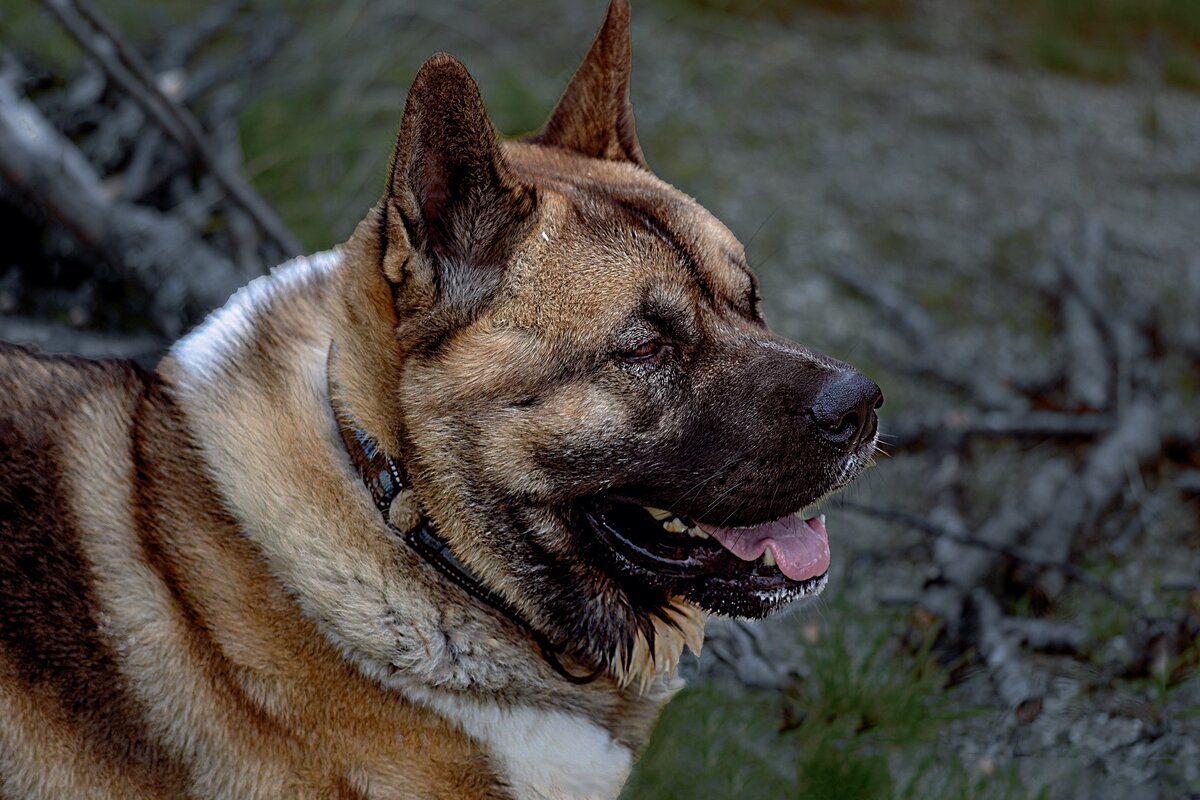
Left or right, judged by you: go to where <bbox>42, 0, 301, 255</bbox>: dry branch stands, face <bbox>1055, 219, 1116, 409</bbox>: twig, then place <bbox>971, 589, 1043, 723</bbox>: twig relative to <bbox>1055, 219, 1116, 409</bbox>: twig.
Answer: right

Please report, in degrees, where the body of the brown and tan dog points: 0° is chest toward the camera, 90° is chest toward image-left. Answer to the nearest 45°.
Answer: approximately 270°

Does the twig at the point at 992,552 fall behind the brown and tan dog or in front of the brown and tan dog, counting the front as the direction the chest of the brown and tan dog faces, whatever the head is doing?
in front

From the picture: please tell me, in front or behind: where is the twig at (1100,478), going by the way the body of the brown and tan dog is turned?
in front

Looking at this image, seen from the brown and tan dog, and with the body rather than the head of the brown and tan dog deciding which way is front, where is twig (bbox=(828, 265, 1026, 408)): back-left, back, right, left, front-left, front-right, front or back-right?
front-left

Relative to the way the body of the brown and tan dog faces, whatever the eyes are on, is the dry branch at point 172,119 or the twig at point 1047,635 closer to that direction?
the twig

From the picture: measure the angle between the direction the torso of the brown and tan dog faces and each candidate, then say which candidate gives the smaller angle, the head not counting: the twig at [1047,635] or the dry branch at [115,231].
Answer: the twig

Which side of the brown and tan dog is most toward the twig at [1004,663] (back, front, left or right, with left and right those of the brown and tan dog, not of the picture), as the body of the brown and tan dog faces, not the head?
front

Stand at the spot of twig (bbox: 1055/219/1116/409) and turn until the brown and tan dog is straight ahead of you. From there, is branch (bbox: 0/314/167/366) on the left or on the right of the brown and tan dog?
right

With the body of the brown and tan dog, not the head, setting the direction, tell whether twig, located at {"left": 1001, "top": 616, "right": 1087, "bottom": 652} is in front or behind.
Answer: in front

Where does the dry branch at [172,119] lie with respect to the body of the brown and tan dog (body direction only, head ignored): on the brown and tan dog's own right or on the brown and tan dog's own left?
on the brown and tan dog's own left
